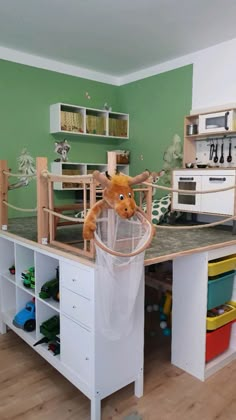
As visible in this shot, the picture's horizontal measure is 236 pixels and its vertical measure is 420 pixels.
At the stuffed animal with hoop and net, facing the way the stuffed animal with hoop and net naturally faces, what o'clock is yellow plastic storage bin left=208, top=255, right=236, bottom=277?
The yellow plastic storage bin is roughly at 9 o'clock from the stuffed animal with hoop and net.

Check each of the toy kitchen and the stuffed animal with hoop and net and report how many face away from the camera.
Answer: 0

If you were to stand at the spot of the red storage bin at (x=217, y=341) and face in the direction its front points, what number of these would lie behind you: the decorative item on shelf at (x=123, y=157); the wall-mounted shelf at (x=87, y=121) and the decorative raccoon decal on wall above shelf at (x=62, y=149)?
3

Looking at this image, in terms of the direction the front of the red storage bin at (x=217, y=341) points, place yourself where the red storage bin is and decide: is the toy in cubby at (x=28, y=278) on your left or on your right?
on your right

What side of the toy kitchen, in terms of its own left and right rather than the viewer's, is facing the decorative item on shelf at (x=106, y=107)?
right

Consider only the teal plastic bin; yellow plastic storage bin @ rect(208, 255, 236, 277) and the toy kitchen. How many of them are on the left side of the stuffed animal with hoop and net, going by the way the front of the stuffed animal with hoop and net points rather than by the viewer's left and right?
3

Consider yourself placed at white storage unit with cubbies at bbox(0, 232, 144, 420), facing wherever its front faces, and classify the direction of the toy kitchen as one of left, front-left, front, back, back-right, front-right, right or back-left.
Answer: back

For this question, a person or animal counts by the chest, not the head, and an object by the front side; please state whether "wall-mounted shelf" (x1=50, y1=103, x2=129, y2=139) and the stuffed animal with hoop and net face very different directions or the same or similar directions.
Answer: same or similar directions

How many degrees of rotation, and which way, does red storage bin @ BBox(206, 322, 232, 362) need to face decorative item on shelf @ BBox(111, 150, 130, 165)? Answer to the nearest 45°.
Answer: approximately 180°

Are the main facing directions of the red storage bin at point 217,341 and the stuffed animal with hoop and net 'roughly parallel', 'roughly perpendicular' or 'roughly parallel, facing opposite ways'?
roughly parallel

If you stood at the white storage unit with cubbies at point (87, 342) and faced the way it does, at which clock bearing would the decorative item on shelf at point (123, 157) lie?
The decorative item on shelf is roughly at 5 o'clock from the white storage unit with cubbies.

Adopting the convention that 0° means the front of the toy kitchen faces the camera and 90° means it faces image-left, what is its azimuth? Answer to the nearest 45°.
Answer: approximately 45°

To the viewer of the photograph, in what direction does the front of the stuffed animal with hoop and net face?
facing the viewer and to the right of the viewer

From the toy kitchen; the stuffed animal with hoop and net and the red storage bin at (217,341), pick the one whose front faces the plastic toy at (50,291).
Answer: the toy kitchen
